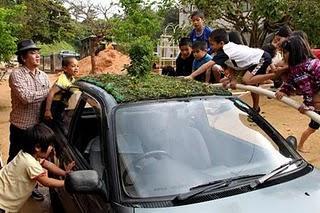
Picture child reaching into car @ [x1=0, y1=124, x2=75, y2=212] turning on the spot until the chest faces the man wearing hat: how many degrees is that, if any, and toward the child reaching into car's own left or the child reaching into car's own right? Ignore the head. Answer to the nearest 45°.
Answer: approximately 90° to the child reaching into car's own left

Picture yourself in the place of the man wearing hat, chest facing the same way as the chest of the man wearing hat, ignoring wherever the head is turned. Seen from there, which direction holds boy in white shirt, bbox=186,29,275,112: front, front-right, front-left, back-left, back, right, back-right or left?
front-left

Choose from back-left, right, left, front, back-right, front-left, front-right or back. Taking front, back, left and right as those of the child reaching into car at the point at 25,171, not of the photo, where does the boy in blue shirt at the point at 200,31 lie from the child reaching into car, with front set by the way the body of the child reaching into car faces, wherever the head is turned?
front-left

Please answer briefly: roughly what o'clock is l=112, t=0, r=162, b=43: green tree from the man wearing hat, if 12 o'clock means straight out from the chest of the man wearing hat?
The green tree is roughly at 8 o'clock from the man wearing hat.

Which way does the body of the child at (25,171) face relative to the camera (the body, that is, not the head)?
to the viewer's right

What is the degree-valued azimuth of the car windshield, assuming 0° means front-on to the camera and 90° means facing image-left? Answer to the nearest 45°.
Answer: approximately 315°

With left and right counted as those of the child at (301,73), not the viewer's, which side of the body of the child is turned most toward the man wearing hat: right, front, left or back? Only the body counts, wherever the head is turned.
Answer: front

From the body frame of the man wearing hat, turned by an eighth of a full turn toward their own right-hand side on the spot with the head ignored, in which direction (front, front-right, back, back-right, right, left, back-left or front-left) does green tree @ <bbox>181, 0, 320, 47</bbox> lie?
back-left

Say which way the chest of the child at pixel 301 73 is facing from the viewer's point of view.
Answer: to the viewer's left

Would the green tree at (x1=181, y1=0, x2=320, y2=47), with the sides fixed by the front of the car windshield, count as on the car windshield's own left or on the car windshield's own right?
on the car windshield's own left

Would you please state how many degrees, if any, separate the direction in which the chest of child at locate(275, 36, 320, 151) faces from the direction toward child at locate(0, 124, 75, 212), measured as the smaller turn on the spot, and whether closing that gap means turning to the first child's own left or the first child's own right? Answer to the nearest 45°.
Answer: approximately 45° to the first child's own left

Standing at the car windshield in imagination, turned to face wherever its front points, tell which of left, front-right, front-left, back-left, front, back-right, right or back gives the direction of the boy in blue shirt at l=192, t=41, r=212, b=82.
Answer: back-left

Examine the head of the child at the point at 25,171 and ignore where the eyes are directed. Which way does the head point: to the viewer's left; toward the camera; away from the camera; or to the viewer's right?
to the viewer's right

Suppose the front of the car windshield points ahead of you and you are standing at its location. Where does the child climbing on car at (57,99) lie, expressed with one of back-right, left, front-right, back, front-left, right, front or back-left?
back
